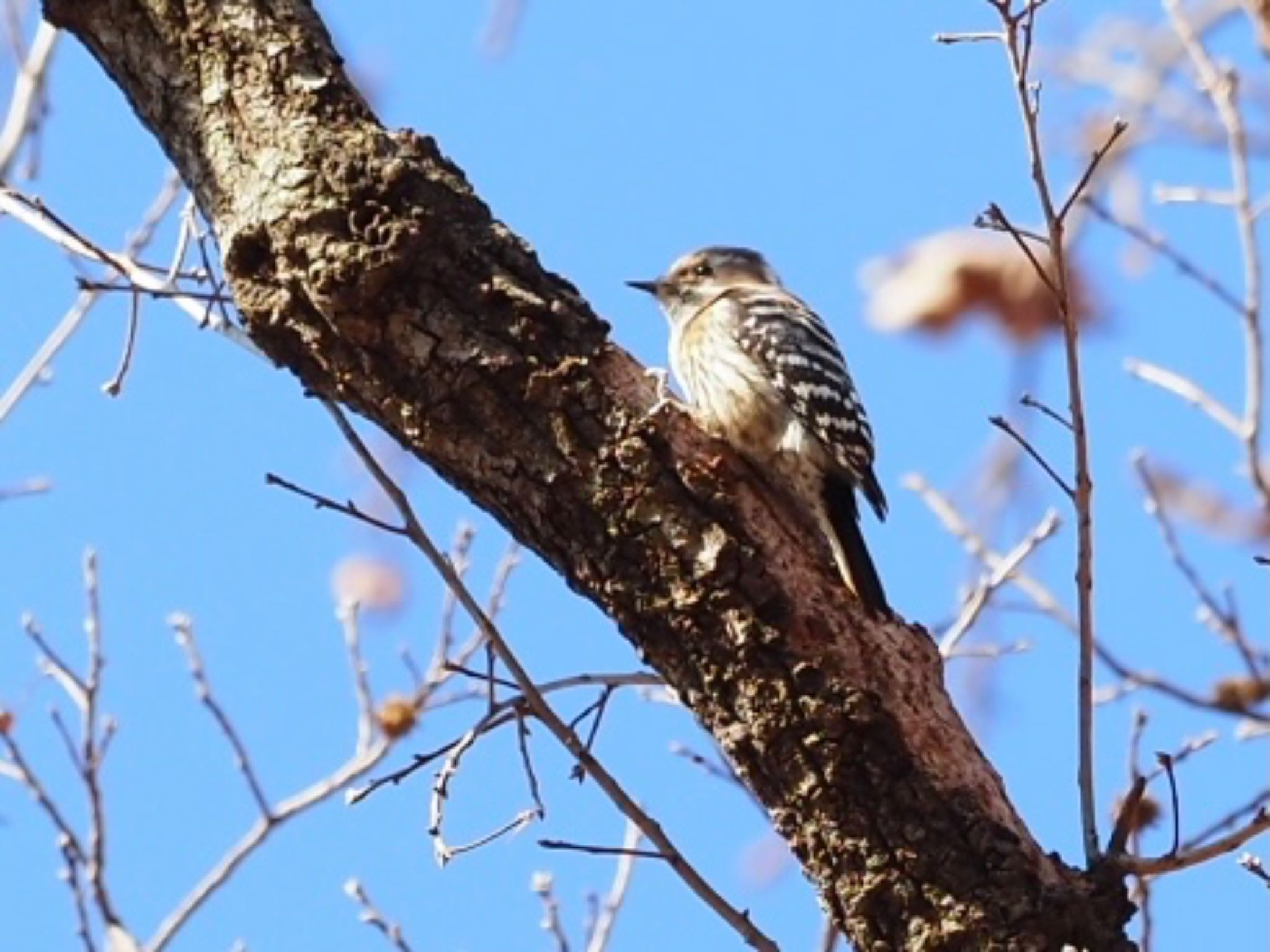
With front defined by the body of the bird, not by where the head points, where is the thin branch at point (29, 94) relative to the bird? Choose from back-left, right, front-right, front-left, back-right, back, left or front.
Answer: front

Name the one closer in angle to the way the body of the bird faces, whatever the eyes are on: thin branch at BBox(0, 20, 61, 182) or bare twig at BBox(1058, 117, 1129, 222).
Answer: the thin branch

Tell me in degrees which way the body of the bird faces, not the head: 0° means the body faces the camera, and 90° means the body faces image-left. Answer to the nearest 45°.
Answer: approximately 90°

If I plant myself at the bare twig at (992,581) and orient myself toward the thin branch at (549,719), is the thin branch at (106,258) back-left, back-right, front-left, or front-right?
front-right
